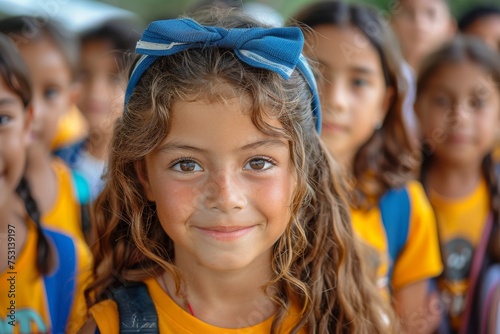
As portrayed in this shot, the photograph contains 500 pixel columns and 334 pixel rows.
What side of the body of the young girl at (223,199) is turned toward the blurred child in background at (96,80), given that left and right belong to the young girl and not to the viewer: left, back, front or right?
back

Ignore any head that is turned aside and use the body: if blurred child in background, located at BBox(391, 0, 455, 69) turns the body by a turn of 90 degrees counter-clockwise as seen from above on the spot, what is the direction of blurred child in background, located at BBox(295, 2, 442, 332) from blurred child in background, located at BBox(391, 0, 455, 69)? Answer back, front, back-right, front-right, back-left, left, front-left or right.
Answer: right

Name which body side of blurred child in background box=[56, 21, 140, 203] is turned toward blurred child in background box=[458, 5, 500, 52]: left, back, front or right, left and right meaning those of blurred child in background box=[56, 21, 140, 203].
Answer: left

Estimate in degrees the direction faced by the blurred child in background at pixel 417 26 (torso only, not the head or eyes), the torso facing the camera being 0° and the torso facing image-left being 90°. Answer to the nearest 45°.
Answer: approximately 0°

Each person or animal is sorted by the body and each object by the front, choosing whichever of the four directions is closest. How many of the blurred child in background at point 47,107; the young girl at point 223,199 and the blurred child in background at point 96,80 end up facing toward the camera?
3

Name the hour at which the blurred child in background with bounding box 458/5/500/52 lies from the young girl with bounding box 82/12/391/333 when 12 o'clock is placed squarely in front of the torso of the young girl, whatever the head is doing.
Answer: The blurred child in background is roughly at 7 o'clock from the young girl.

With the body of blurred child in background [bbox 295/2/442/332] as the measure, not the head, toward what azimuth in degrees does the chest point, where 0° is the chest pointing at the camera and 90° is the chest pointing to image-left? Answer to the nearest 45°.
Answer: approximately 45°

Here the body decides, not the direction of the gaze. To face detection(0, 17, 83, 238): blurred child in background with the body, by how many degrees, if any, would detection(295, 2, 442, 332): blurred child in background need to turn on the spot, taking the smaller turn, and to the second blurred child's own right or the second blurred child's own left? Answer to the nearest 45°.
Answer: approximately 45° to the second blurred child's own right

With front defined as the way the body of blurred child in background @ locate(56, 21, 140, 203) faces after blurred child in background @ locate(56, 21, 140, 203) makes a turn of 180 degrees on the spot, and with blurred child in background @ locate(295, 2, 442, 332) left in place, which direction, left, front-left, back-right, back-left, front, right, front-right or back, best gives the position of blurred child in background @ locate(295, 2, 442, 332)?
back-right
